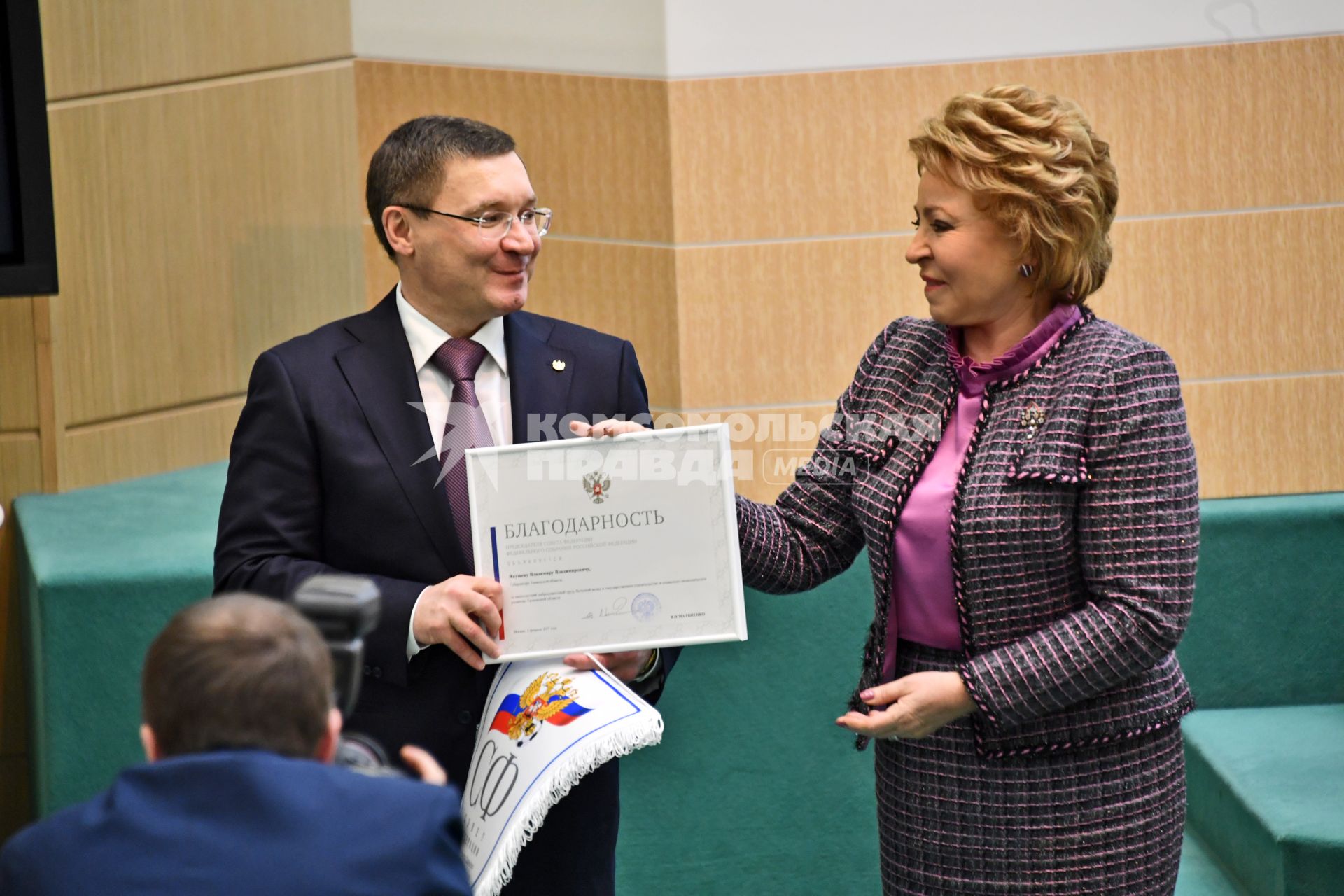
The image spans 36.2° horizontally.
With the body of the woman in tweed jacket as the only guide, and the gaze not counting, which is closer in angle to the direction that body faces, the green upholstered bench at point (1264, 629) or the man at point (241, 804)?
the man

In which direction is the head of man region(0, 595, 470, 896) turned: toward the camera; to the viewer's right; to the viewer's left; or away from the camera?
away from the camera

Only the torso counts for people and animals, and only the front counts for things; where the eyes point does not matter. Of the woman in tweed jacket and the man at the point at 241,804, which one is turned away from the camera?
the man

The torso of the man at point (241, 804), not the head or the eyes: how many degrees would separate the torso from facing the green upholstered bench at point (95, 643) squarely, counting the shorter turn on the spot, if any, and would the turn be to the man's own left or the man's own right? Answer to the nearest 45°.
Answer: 0° — they already face it

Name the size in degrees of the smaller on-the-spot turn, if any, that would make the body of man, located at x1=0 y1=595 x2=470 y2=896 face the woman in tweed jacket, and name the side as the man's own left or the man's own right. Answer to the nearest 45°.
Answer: approximately 45° to the man's own right

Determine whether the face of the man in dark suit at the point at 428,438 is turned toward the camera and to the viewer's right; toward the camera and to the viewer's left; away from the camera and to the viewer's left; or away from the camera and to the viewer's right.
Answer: toward the camera and to the viewer's right

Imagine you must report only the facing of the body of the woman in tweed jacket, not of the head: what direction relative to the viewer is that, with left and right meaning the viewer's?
facing the viewer and to the left of the viewer

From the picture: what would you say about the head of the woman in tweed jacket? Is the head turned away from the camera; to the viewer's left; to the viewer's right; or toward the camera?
to the viewer's left

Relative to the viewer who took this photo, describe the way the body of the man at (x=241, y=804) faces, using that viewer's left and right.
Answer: facing away from the viewer

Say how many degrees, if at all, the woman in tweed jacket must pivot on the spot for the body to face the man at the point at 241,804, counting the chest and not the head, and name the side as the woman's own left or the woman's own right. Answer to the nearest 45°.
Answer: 0° — they already face them

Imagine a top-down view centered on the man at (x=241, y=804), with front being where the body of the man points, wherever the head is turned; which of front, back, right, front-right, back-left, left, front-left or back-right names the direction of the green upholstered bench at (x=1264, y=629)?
front-right

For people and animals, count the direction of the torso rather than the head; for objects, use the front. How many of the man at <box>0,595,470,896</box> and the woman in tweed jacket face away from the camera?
1
